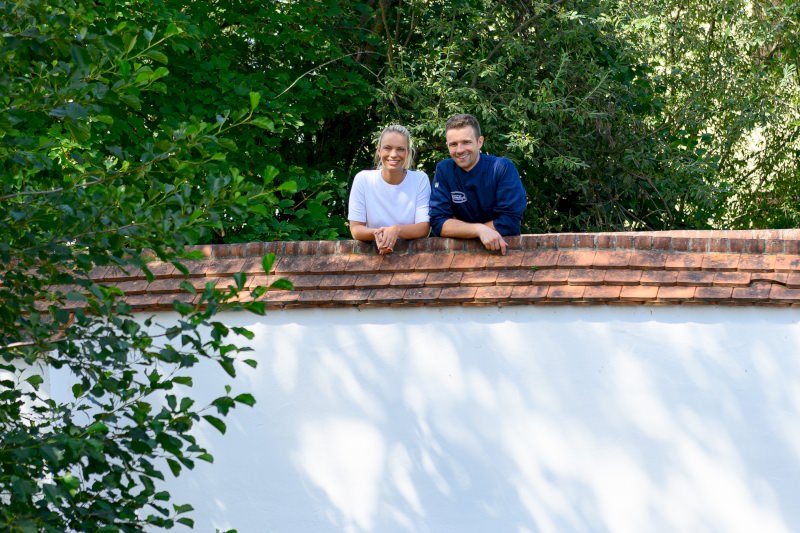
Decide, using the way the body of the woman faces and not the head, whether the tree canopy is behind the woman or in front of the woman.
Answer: behind

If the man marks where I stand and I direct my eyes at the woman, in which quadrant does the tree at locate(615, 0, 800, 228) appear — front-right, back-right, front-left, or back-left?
back-right

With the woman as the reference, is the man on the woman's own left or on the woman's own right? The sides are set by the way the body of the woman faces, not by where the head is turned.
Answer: on the woman's own left

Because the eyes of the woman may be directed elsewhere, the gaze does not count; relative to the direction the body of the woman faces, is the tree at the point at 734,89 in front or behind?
behind

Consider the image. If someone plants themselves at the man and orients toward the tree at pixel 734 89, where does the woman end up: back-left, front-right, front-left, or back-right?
back-left

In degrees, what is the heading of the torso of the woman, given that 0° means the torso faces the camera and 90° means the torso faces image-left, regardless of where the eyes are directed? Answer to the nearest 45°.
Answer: approximately 0°

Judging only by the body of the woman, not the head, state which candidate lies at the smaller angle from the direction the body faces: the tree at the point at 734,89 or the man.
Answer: the man
